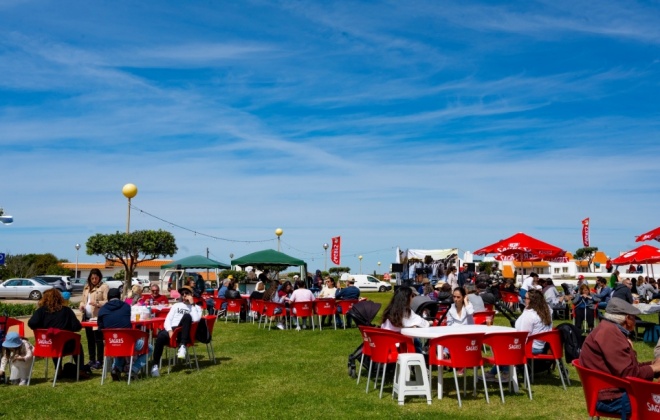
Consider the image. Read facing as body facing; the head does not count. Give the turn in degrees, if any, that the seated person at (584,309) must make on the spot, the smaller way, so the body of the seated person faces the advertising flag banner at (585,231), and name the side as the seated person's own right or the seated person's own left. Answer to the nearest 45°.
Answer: approximately 180°

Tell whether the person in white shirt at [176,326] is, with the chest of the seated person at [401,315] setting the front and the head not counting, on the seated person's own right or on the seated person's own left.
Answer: on the seated person's own left

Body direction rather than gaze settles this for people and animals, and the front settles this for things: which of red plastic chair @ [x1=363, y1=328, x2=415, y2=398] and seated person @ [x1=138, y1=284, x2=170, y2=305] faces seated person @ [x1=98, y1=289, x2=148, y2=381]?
seated person @ [x1=138, y1=284, x2=170, y2=305]

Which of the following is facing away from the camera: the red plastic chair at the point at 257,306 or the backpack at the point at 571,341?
the red plastic chair

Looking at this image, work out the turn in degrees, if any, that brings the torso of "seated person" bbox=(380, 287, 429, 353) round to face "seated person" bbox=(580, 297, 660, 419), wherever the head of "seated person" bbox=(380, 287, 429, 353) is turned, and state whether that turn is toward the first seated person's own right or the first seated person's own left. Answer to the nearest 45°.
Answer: approximately 90° to the first seated person's own right

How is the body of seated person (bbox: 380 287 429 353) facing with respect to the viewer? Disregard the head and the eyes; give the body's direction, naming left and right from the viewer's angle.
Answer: facing away from the viewer and to the right of the viewer
